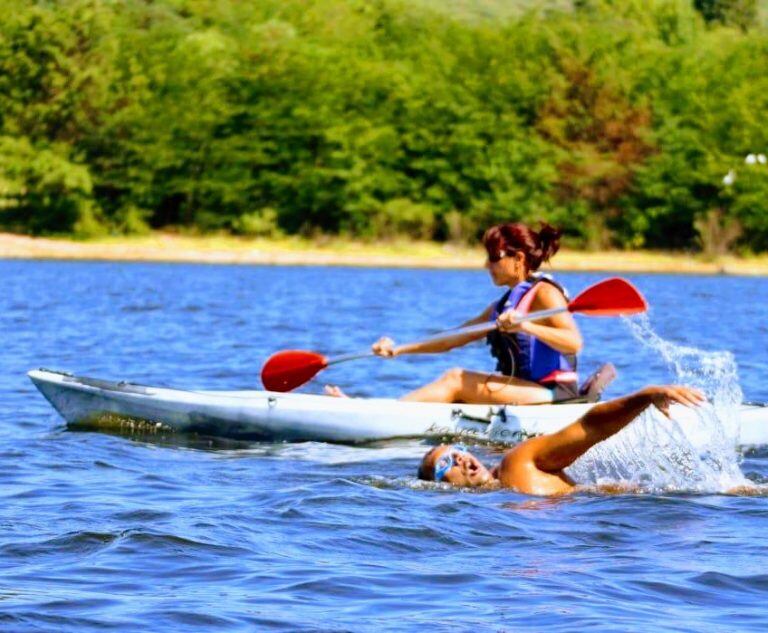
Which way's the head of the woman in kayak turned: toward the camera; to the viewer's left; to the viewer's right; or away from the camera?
to the viewer's left

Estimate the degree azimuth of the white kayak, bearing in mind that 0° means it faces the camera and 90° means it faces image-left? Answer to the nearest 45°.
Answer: approximately 90°

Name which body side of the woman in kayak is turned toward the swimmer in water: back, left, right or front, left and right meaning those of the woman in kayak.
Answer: left

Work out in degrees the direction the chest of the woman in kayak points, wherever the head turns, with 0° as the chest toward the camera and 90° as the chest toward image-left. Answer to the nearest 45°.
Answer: approximately 90°
